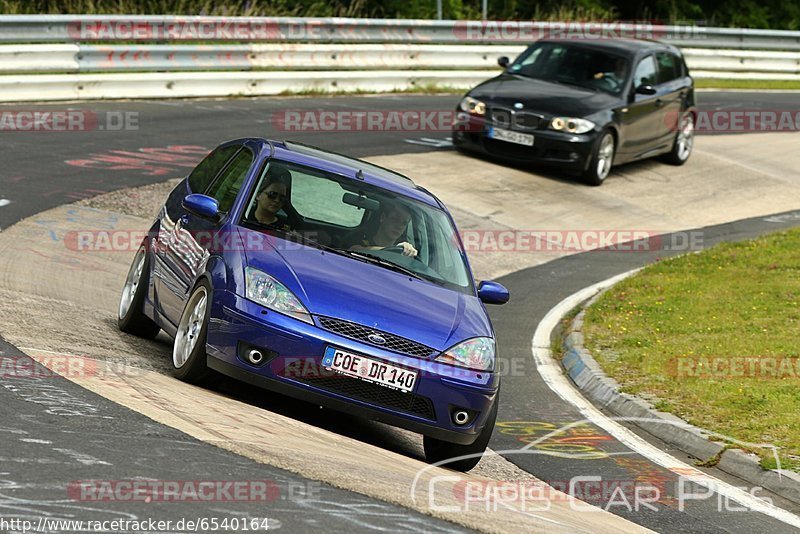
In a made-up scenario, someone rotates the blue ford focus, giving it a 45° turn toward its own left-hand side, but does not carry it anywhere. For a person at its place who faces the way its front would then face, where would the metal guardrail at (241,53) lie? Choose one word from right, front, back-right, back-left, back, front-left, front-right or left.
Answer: left

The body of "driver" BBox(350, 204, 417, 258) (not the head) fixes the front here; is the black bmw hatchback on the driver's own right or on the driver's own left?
on the driver's own left

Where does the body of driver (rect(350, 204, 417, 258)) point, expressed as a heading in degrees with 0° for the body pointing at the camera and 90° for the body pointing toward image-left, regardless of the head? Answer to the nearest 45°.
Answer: approximately 315°

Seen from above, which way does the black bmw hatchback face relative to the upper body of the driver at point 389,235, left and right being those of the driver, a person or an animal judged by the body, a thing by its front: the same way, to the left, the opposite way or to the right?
to the right

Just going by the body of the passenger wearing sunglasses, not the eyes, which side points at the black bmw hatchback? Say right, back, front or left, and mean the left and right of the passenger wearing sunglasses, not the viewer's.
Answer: left

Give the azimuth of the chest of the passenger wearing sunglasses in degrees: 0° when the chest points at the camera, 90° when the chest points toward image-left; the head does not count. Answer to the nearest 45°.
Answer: approximately 315°

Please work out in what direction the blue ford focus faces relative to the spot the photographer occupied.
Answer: facing the viewer and to the right of the viewer

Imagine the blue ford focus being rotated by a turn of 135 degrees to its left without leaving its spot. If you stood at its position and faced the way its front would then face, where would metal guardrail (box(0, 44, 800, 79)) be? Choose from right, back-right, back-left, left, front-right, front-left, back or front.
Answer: front

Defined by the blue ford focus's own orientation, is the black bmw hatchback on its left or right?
on its left

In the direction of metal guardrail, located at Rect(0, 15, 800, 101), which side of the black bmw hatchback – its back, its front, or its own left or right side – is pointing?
right

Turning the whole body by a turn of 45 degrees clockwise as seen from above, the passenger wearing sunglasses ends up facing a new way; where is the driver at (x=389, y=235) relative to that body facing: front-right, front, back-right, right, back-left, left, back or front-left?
left

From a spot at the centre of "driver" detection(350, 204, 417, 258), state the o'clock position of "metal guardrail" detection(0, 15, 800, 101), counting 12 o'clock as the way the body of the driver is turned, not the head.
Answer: The metal guardrail is roughly at 7 o'clock from the driver.

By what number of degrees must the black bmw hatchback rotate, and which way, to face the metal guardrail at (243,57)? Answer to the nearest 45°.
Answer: approximately 90° to its right

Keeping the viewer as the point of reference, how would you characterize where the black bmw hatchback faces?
facing the viewer and to the left of the viewer

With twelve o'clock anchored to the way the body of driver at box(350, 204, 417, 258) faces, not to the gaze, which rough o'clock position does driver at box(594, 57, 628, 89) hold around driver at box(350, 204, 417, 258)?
driver at box(594, 57, 628, 89) is roughly at 8 o'clock from driver at box(350, 204, 417, 258).
